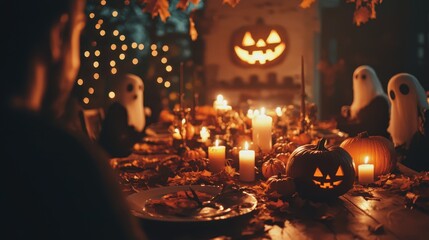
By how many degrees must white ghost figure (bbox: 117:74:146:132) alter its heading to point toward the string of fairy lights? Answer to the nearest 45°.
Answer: approximately 135° to its left

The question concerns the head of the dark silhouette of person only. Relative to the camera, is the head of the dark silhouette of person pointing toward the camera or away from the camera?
away from the camera

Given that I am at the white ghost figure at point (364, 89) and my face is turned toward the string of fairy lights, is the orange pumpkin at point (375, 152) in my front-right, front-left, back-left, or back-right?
back-left

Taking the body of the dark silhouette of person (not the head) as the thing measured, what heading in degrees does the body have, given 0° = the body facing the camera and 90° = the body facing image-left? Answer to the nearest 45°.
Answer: approximately 225°

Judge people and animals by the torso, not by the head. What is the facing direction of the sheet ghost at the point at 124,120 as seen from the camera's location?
facing the viewer and to the right of the viewer

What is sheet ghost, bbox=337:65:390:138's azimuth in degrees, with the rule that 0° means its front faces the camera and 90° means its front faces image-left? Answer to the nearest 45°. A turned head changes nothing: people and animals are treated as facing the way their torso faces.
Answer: approximately 45°

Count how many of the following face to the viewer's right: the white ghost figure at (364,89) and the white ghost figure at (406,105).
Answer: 0

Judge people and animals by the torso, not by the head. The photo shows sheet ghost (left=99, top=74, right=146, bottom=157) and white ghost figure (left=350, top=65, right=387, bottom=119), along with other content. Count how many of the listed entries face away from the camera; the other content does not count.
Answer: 0

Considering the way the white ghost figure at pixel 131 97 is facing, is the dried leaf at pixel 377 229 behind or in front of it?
in front
